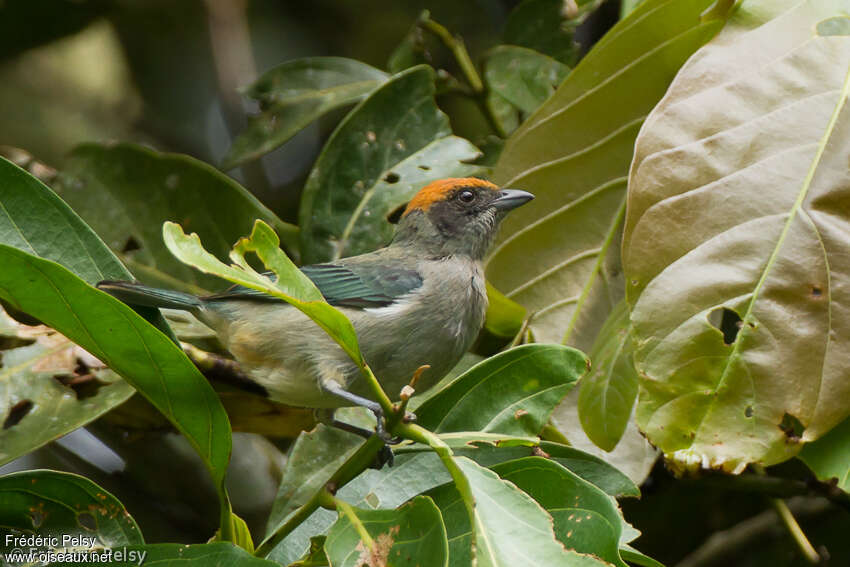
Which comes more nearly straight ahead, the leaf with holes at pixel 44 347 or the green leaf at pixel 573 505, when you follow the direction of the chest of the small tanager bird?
the green leaf

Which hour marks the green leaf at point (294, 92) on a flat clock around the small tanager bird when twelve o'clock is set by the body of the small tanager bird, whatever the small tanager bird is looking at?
The green leaf is roughly at 9 o'clock from the small tanager bird.

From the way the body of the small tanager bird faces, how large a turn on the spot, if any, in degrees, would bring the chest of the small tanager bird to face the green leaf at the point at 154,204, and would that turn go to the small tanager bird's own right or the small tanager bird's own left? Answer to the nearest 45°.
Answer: approximately 135° to the small tanager bird's own left

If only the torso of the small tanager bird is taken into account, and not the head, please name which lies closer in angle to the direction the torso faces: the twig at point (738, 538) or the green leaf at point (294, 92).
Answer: the twig

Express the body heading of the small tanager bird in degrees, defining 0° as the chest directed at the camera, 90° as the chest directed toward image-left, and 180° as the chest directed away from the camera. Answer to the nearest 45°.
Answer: approximately 270°

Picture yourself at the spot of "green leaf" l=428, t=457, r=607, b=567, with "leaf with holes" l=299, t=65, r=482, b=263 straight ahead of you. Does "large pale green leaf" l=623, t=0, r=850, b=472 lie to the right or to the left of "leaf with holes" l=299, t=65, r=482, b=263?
right

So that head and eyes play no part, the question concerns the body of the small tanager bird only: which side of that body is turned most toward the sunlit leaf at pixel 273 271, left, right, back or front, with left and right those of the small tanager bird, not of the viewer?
right

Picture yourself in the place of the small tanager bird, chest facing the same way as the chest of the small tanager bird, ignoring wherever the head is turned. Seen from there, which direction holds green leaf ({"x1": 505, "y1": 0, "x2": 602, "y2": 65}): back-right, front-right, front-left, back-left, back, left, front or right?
front-left

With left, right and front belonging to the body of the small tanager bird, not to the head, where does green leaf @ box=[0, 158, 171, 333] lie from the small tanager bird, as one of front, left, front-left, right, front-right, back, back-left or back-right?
back-right

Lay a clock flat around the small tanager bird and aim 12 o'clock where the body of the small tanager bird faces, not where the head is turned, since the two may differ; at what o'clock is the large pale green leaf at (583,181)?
The large pale green leaf is roughly at 12 o'clock from the small tanager bird.

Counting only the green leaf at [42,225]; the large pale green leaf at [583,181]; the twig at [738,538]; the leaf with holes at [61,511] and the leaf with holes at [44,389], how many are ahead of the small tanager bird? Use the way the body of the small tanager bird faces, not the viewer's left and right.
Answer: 2
